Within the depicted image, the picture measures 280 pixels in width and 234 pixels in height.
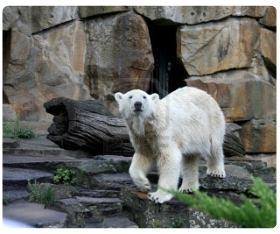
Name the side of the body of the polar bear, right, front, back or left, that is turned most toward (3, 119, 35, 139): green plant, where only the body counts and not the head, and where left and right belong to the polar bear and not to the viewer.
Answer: right

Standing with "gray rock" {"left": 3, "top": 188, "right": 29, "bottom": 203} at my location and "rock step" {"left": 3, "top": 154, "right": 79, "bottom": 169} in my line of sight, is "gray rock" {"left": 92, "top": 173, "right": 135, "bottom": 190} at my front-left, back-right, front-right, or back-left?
front-right

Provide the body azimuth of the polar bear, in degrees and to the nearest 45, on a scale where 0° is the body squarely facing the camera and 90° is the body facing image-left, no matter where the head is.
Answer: approximately 45°

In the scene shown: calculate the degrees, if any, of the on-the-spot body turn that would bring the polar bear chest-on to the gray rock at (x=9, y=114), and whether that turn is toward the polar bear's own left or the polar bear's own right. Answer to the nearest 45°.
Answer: approximately 90° to the polar bear's own right

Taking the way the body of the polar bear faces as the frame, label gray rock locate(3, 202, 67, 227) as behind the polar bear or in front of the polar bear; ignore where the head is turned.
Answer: in front

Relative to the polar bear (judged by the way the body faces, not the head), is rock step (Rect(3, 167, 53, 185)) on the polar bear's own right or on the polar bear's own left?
on the polar bear's own right

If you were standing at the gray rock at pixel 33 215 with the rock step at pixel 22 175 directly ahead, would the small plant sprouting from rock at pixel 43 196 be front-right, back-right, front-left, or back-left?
front-right

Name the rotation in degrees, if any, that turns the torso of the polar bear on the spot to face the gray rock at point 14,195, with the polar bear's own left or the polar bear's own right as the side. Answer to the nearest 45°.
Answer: approximately 45° to the polar bear's own right

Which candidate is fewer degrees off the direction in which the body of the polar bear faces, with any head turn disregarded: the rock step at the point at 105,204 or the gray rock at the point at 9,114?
the rock step

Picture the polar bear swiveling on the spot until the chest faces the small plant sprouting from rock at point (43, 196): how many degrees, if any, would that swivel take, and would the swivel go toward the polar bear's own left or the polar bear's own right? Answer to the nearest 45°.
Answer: approximately 45° to the polar bear's own right
